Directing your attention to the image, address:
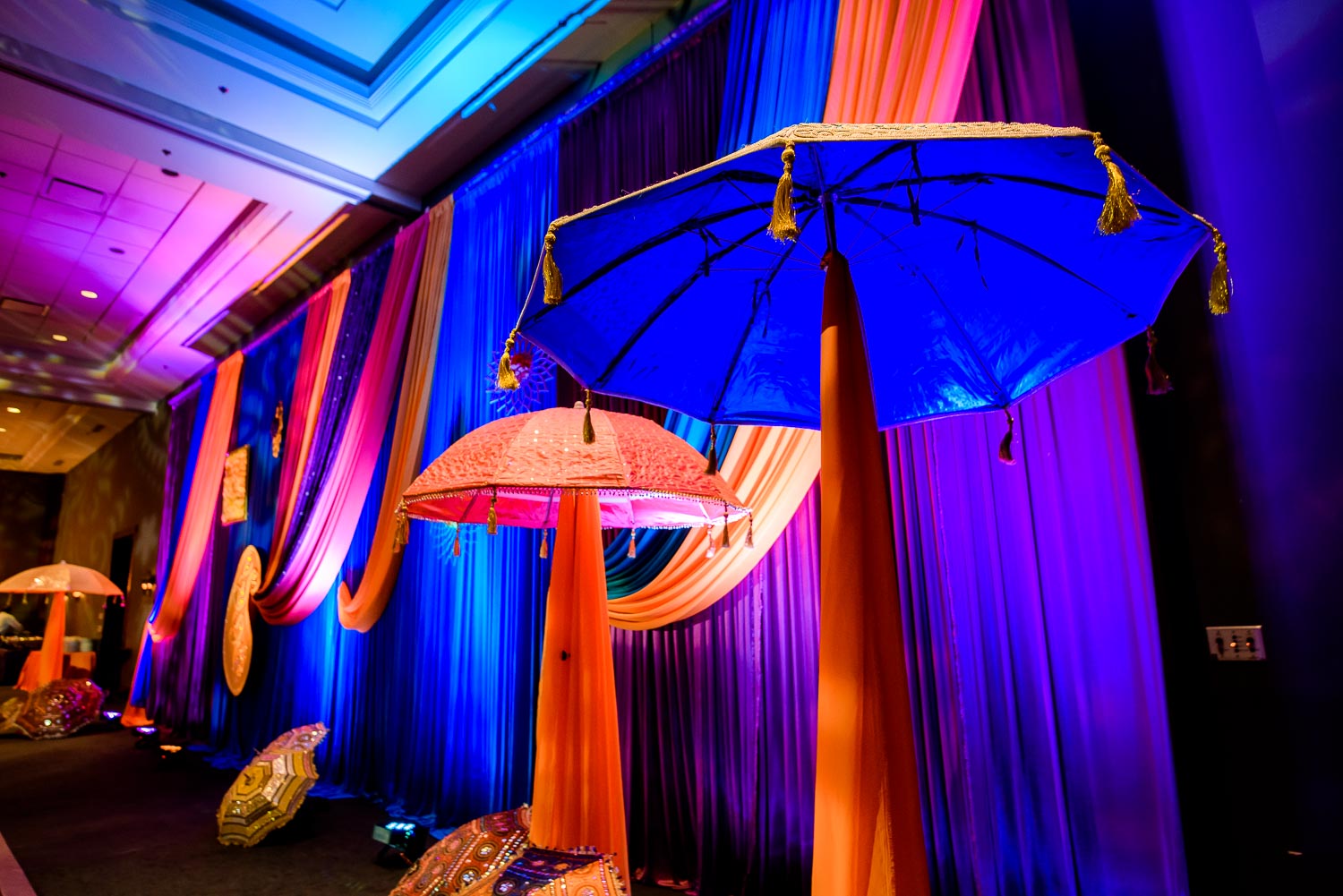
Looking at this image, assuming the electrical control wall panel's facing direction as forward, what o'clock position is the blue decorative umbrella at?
The blue decorative umbrella is roughly at 1 o'clock from the electrical control wall panel.

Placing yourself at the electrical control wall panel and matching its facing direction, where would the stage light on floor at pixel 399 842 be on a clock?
The stage light on floor is roughly at 3 o'clock from the electrical control wall panel.

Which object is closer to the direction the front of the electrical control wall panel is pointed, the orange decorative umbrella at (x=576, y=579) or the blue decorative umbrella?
the blue decorative umbrella

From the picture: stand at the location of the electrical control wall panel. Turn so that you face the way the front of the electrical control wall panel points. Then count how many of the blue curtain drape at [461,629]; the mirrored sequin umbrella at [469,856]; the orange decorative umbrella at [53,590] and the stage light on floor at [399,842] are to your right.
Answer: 4

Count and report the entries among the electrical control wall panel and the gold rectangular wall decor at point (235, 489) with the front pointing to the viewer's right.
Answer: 0

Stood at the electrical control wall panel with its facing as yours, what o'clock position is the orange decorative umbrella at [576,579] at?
The orange decorative umbrella is roughly at 2 o'clock from the electrical control wall panel.

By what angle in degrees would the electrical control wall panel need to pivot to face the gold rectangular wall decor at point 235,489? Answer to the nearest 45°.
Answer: approximately 90° to its right

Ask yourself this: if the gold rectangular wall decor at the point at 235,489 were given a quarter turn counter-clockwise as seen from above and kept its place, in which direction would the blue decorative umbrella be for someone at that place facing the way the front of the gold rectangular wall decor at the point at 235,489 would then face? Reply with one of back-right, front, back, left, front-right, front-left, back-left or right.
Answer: front-right

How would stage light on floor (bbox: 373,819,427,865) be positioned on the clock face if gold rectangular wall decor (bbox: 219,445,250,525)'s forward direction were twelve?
The stage light on floor is roughly at 10 o'clock from the gold rectangular wall decor.

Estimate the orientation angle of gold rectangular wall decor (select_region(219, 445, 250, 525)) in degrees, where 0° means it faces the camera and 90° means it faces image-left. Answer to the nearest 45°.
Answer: approximately 45°

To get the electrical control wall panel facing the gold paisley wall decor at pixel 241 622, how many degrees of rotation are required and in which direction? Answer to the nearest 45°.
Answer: approximately 90° to its right

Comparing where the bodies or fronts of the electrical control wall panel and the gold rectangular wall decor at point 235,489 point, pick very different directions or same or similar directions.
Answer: same or similar directions

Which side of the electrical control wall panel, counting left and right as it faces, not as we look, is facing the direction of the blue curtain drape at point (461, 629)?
right

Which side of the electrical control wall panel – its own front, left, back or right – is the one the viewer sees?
front

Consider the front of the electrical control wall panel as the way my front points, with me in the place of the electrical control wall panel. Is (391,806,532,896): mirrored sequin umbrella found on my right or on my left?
on my right
